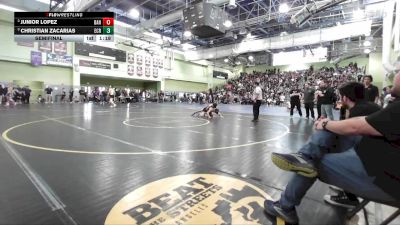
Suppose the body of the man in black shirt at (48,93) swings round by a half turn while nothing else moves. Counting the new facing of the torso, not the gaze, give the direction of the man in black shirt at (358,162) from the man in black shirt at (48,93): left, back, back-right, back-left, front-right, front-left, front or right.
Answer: back

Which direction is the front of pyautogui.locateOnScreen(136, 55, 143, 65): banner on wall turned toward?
toward the camera

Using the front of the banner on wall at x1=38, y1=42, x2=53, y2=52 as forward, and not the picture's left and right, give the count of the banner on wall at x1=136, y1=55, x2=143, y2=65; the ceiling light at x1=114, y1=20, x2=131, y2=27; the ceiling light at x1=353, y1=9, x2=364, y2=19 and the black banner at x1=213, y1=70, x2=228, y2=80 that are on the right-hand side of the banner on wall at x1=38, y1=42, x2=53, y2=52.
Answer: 0

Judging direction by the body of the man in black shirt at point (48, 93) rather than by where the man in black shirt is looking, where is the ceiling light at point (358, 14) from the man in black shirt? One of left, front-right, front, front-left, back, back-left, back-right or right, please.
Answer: front-left

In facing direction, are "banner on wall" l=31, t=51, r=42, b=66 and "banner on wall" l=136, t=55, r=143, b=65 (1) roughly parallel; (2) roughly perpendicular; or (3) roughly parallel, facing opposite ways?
roughly parallel

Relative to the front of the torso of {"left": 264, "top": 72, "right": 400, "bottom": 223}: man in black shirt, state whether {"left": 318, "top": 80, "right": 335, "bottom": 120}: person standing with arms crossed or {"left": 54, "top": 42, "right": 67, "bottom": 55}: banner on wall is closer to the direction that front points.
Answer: the banner on wall

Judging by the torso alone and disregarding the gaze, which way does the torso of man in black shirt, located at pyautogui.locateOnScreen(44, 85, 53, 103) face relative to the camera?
toward the camera

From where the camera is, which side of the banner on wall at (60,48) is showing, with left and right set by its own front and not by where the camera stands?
front

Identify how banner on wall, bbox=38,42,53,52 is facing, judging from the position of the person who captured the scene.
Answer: facing the viewer

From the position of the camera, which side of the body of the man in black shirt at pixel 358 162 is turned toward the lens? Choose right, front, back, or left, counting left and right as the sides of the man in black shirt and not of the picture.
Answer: left

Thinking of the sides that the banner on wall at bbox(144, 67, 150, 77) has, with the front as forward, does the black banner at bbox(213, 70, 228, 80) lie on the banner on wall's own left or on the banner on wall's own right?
on the banner on wall's own left
